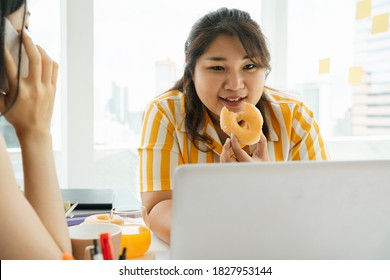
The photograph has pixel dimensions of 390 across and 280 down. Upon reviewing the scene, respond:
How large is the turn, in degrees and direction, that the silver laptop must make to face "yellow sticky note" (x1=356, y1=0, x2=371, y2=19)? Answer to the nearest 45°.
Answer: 0° — it already faces it

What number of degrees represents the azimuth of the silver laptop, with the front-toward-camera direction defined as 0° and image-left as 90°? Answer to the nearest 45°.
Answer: approximately 180°

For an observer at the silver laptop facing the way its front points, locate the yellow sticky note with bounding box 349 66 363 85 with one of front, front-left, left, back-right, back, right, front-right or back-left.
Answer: front

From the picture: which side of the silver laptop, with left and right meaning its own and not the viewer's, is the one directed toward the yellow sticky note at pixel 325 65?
front

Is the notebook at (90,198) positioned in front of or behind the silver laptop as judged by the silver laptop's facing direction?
in front

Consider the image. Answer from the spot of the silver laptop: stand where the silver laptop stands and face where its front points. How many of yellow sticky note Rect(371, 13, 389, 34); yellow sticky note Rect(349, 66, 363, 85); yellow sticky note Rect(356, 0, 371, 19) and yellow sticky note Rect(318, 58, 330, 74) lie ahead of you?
4
